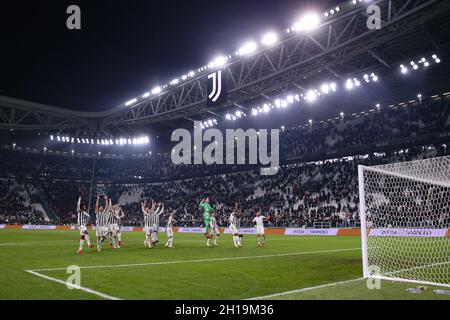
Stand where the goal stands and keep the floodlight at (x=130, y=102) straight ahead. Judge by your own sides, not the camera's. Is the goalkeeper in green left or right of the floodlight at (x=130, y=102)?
left

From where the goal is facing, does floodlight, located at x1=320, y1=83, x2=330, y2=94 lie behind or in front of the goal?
in front

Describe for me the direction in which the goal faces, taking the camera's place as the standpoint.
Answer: facing away from the viewer and to the left of the viewer
